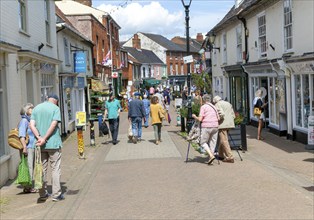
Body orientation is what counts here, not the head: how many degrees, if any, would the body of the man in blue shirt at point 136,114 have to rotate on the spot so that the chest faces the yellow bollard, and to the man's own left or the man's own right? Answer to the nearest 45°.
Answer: approximately 135° to the man's own left

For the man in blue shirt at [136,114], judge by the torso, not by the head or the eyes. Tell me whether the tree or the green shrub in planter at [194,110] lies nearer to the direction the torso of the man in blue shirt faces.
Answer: the tree

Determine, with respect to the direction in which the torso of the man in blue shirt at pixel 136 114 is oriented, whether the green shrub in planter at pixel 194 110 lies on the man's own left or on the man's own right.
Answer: on the man's own right

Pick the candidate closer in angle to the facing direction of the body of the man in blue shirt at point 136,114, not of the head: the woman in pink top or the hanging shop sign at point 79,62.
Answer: the hanging shop sign

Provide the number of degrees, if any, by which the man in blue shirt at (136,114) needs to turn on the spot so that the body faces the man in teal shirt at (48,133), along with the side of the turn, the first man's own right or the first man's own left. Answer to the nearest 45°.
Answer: approximately 180°

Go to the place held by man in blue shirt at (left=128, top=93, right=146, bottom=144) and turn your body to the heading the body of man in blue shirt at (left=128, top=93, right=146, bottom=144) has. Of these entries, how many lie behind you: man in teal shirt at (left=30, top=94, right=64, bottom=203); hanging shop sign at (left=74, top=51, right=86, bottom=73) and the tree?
1

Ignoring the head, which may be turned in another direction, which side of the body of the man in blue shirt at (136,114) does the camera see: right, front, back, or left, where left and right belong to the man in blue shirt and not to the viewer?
back

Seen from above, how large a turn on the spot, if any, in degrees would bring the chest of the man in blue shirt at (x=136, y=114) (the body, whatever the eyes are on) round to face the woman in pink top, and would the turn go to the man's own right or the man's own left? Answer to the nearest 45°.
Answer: approximately 180°
